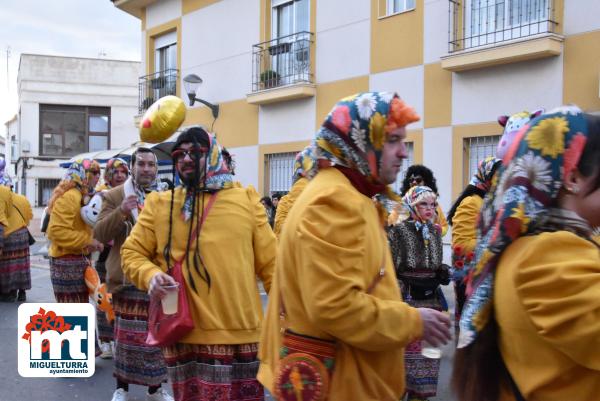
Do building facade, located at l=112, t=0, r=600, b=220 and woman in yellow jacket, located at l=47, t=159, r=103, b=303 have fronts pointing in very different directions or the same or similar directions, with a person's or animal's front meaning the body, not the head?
very different directions

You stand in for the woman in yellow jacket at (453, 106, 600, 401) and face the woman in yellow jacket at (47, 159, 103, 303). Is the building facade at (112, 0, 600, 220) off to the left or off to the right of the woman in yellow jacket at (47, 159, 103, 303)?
right

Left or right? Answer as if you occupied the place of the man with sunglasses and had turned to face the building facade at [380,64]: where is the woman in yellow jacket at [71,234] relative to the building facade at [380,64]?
left

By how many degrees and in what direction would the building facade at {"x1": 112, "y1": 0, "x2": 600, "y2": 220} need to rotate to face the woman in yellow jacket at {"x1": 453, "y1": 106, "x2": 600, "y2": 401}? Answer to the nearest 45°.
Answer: approximately 45° to its left

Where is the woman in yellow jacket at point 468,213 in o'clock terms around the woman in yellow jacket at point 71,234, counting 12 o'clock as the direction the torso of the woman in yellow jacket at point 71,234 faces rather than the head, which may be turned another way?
the woman in yellow jacket at point 468,213 is roughly at 1 o'clock from the woman in yellow jacket at point 71,234.

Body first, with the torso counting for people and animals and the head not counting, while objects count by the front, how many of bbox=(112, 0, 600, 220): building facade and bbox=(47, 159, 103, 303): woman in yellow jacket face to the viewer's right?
1

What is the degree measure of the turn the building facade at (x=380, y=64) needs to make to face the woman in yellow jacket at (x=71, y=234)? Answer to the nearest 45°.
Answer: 0° — it already faces them

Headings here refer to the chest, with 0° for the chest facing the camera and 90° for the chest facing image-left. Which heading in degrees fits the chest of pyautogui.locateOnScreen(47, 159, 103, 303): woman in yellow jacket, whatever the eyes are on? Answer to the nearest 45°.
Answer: approximately 270°

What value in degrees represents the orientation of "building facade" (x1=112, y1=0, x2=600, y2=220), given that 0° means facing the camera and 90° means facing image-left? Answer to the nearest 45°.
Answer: approximately 45°
